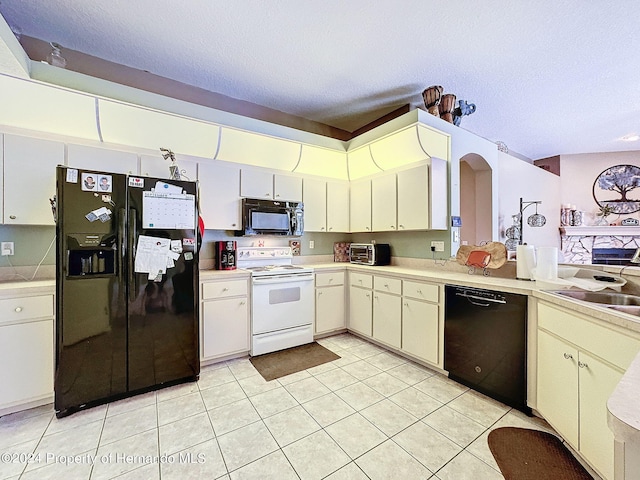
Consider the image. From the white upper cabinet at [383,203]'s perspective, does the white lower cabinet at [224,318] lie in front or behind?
in front

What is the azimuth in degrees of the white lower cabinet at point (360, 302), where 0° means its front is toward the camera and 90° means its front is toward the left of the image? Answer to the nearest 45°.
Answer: approximately 45°

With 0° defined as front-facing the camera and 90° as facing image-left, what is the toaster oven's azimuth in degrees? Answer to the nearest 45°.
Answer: approximately 45°

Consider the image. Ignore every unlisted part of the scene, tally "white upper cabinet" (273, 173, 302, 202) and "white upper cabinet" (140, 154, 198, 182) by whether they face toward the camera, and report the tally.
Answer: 2

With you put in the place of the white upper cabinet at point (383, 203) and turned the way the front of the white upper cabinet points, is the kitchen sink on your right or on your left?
on your left

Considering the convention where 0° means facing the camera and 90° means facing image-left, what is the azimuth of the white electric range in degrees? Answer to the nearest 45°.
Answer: approximately 315°

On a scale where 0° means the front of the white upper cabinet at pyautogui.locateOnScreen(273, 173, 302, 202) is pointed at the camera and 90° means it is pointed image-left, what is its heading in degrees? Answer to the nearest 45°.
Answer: approximately 0°
